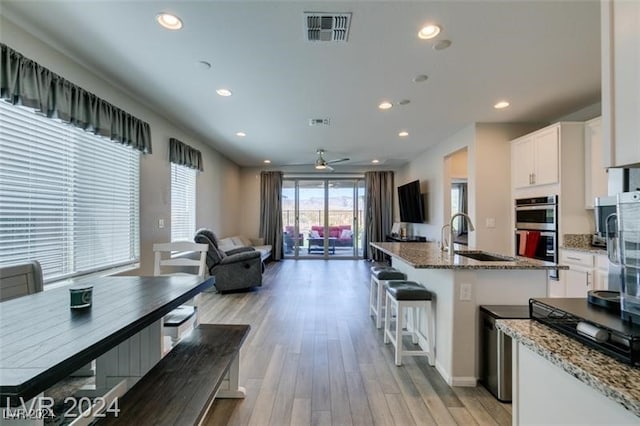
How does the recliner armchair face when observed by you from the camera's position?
facing to the right of the viewer

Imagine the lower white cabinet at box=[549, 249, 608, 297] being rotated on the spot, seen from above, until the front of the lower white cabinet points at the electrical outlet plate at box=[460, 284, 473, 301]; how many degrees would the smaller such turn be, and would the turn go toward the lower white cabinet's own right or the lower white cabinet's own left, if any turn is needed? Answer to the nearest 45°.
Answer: approximately 45° to the lower white cabinet's own left

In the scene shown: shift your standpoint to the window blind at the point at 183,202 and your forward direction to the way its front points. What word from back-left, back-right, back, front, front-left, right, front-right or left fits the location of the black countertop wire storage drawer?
front-right

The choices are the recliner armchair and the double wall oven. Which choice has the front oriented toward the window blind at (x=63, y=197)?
the double wall oven

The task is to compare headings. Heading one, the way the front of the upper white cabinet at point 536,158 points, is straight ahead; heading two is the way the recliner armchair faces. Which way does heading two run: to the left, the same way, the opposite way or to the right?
the opposite way

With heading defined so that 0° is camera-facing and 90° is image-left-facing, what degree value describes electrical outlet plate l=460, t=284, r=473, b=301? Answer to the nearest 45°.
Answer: approximately 0°

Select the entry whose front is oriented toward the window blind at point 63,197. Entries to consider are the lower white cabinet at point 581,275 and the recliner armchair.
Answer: the lower white cabinet

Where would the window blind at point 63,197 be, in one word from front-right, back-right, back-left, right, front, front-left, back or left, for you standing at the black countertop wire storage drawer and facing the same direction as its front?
front-right

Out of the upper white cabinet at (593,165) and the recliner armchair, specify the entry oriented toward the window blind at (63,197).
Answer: the upper white cabinet

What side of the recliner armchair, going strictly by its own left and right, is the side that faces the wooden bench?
right

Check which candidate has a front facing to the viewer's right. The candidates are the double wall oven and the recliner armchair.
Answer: the recliner armchair

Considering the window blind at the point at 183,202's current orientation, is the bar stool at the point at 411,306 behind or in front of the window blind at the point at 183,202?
in front

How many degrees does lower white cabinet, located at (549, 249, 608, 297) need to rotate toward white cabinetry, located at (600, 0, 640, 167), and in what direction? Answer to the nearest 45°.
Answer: approximately 45° to its left
